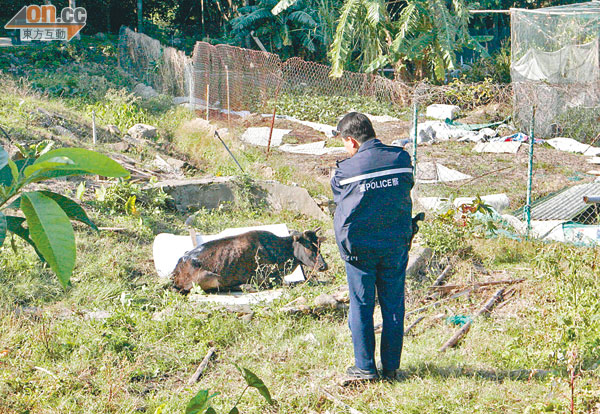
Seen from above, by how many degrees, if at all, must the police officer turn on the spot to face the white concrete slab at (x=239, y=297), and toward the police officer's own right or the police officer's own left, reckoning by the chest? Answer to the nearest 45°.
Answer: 0° — they already face it

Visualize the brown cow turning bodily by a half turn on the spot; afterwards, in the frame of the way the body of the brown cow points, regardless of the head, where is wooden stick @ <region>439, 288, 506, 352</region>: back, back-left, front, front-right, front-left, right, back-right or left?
back-left

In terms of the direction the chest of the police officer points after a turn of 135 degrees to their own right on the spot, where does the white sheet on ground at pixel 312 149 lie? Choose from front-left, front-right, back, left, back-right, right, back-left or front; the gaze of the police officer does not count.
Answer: left

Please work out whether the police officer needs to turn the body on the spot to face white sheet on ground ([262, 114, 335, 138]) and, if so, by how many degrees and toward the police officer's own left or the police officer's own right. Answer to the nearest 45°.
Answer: approximately 45° to the police officer's own right

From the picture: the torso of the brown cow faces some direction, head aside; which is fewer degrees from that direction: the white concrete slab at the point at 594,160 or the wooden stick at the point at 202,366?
the white concrete slab

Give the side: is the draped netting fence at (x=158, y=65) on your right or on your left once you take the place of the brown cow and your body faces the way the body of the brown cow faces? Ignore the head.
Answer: on your left

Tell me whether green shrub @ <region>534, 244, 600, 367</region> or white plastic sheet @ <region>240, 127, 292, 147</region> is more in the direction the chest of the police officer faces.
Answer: the white plastic sheet

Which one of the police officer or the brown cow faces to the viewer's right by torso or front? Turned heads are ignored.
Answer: the brown cow

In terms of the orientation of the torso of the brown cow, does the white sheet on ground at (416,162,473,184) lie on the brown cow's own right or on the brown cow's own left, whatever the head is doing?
on the brown cow's own left

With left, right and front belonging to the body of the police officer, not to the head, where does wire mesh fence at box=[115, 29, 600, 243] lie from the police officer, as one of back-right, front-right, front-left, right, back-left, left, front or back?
front-right

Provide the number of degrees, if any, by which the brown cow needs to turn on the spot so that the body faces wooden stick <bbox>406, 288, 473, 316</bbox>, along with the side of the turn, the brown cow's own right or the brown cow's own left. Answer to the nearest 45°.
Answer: approximately 45° to the brown cow's own right

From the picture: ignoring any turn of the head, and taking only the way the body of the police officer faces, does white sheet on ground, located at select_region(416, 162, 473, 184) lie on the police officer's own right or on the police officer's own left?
on the police officer's own right

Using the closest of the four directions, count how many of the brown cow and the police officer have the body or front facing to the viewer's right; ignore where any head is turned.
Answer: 1

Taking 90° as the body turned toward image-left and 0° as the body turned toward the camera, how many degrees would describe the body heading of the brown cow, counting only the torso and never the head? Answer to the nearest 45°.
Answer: approximately 270°

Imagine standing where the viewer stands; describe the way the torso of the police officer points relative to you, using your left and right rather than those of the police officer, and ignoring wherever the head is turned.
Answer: facing away from the viewer and to the left of the viewer

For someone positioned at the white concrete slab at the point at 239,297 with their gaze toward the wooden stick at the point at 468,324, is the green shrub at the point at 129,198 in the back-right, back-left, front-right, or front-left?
back-left

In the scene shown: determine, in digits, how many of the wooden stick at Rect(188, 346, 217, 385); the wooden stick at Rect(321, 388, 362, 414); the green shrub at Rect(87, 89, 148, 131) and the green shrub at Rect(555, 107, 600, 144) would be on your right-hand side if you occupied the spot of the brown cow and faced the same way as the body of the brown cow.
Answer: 2
